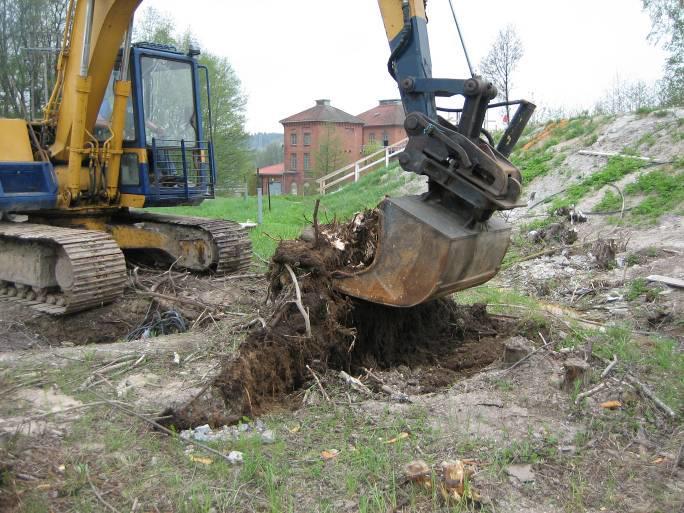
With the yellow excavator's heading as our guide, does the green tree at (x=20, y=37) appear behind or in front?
behind

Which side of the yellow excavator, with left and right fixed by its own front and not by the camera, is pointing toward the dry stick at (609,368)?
front

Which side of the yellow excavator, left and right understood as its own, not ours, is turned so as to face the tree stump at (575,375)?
front

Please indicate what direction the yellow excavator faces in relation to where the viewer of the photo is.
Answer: facing the viewer and to the right of the viewer

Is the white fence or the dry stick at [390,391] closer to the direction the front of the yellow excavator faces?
the dry stick

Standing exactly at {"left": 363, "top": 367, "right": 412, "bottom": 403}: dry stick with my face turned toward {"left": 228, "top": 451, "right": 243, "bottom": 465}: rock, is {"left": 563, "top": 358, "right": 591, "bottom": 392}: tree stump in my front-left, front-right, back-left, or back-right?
back-left

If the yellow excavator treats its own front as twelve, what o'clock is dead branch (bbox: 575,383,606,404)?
The dead branch is roughly at 12 o'clock from the yellow excavator.

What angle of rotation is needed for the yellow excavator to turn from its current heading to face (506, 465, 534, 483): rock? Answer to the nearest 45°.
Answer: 0° — it already faces it

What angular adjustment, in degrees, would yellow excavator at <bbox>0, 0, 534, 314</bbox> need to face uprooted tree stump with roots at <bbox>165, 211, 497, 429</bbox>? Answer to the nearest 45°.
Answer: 0° — it already faces it

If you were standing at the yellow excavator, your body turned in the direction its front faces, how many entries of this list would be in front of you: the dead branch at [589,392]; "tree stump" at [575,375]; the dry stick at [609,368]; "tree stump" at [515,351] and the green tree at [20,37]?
4
